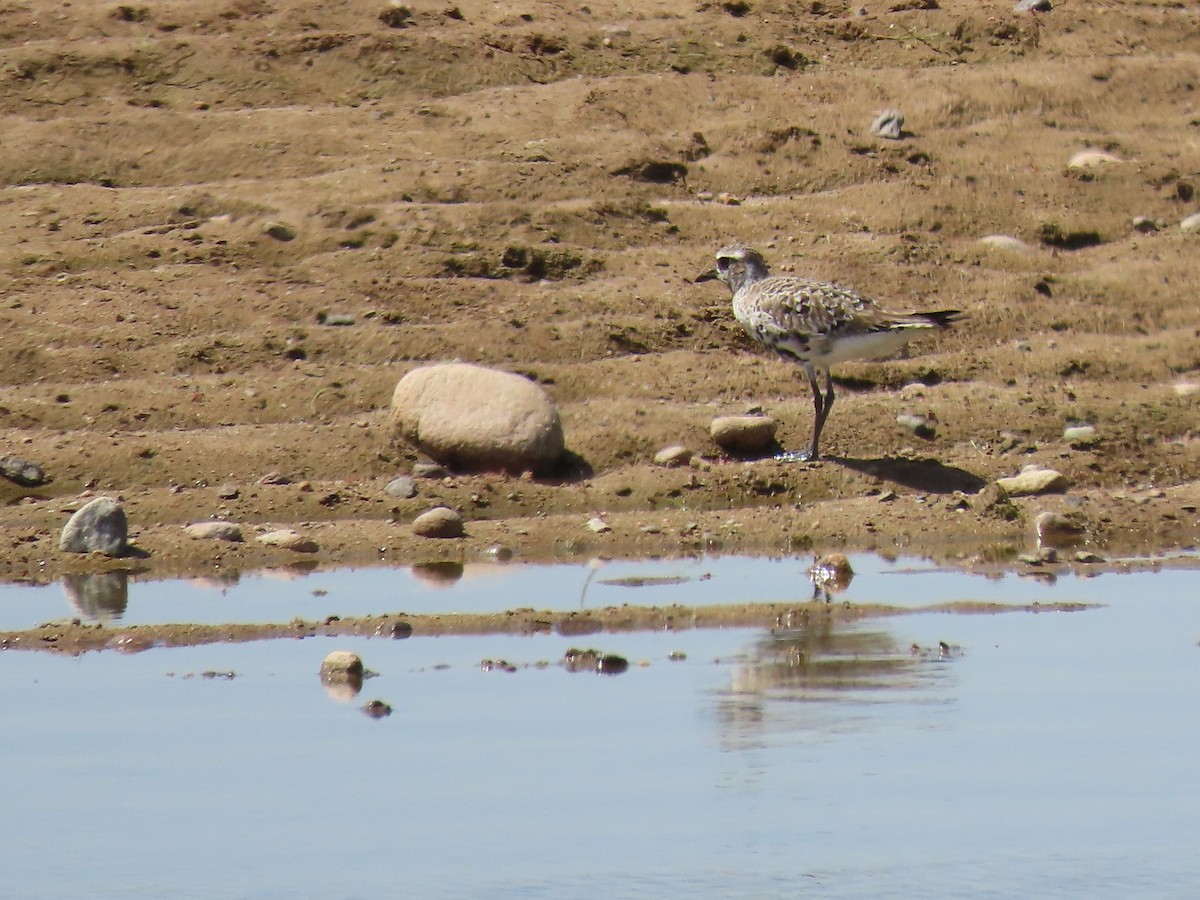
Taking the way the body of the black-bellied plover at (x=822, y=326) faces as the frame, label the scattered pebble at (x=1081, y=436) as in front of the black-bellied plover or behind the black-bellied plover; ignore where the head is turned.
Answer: behind

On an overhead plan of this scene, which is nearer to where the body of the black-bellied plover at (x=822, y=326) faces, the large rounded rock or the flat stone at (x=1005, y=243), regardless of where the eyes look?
the large rounded rock

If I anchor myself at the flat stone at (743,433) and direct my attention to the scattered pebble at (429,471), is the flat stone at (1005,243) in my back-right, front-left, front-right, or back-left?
back-right

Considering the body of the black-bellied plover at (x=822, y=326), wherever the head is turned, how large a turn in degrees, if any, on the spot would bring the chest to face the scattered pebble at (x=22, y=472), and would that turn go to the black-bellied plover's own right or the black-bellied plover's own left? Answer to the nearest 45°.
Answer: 0° — it already faces it

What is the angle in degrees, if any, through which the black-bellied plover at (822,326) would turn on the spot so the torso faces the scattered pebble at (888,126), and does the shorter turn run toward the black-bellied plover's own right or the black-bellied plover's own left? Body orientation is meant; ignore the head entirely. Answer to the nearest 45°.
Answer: approximately 90° to the black-bellied plover's own right

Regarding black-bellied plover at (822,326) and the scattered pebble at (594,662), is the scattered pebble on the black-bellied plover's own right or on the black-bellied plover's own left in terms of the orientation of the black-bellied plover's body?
on the black-bellied plover's own left

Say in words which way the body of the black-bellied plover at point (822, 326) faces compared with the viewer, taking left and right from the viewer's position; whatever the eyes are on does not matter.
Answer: facing to the left of the viewer

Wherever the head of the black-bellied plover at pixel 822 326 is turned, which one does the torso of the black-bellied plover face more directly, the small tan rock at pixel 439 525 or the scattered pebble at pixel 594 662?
the small tan rock

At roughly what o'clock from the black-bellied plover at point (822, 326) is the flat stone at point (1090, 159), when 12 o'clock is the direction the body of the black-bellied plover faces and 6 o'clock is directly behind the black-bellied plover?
The flat stone is roughly at 4 o'clock from the black-bellied plover.
